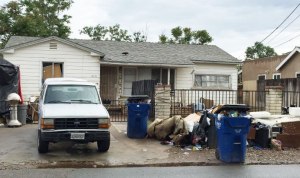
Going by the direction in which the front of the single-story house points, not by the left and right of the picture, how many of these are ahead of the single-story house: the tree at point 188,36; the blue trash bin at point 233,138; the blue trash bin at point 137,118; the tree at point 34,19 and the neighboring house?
2

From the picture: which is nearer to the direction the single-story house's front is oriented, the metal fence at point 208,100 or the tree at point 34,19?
the metal fence

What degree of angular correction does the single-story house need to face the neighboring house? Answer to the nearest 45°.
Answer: approximately 135° to its left

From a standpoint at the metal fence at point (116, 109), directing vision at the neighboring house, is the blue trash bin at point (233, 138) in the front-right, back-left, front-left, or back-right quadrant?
back-right

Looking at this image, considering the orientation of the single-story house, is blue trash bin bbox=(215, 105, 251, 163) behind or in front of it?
in front

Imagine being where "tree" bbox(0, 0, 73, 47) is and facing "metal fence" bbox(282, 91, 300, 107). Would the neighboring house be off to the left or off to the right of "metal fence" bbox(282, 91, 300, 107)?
left

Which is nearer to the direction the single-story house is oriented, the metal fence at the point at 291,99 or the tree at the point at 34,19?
the metal fence

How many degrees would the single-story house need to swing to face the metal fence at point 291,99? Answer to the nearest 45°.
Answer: approximately 45° to its left

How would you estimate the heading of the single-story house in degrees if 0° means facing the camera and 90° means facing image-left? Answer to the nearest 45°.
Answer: approximately 0°

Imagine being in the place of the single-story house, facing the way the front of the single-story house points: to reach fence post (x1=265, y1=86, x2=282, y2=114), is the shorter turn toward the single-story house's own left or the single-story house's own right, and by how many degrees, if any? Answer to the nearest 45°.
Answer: approximately 45° to the single-story house's own left

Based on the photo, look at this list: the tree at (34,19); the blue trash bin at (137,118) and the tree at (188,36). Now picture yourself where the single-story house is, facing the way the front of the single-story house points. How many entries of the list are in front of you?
1

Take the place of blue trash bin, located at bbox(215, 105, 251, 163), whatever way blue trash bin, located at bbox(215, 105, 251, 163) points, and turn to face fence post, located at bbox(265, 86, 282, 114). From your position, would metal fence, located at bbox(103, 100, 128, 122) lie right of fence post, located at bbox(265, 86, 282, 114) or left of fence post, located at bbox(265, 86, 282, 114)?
left

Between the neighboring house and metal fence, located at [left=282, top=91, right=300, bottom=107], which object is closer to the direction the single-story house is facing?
the metal fence

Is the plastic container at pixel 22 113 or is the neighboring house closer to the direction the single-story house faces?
the plastic container

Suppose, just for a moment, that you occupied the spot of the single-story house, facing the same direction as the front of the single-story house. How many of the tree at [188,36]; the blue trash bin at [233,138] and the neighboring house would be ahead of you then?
1

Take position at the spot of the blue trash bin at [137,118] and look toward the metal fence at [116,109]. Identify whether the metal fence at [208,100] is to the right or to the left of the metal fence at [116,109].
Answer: right

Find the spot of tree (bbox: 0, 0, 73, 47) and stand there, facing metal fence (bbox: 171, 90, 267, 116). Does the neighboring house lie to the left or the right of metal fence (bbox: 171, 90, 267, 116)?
left

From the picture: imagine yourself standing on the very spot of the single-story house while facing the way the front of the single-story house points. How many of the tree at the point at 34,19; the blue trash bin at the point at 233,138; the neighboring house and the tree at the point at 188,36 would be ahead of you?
1

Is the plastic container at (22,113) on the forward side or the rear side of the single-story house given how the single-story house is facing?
on the forward side
